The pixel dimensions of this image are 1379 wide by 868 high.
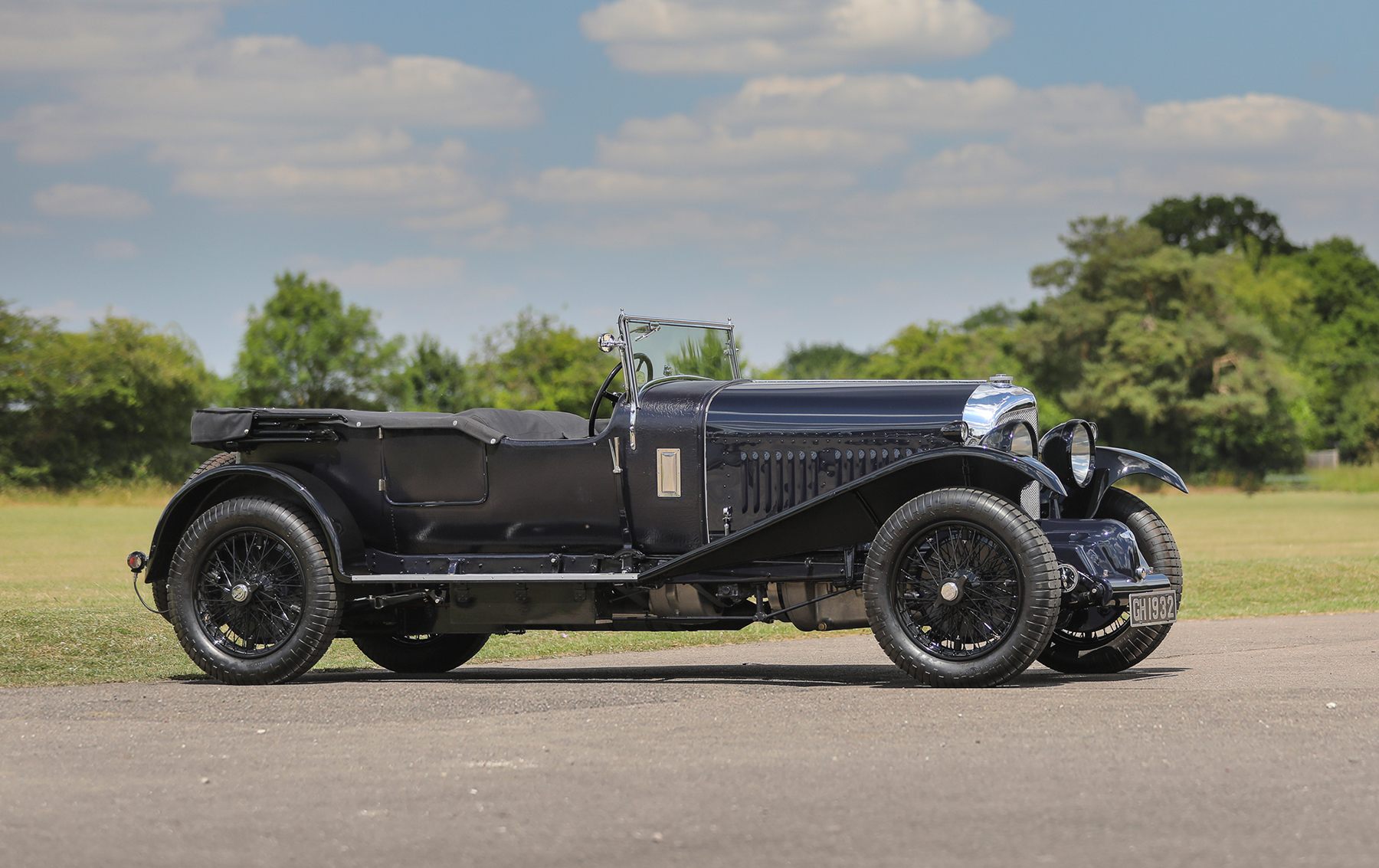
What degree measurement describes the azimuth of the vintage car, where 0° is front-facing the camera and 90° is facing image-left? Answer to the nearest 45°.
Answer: approximately 315°
